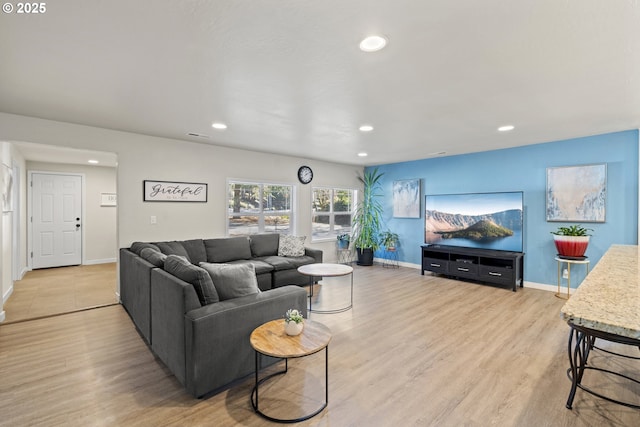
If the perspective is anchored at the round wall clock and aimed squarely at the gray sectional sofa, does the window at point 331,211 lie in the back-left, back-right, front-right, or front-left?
back-left

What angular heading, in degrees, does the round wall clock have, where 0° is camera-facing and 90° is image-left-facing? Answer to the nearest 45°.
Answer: approximately 315°

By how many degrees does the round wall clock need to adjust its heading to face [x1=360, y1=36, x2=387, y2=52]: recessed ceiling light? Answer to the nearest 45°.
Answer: approximately 45° to its right

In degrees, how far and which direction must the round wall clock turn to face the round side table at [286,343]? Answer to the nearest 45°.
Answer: approximately 45° to its right

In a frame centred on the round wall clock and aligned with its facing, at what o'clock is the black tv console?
The black tv console is roughly at 11 o'clock from the round wall clock.

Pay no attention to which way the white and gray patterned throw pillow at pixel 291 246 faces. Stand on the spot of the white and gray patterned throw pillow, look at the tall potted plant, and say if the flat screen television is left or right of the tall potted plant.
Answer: right

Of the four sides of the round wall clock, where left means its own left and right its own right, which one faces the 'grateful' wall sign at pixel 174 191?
right

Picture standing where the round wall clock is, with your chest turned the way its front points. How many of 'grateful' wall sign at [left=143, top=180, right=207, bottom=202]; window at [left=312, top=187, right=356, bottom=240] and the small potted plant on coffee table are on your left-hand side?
1
